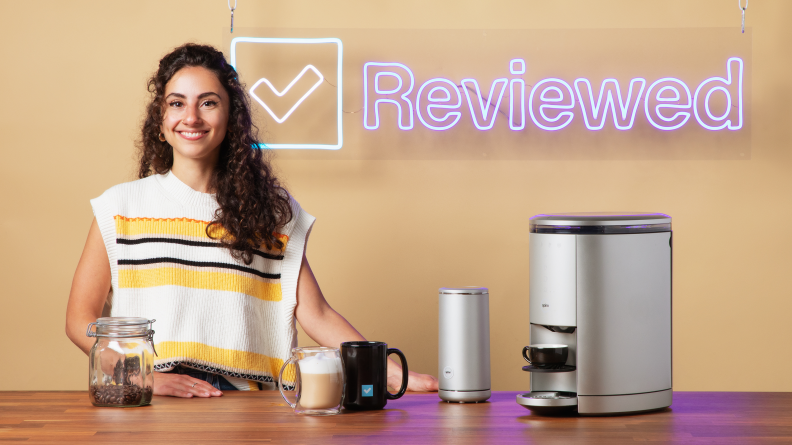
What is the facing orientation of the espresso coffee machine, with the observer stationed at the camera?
facing the viewer and to the left of the viewer

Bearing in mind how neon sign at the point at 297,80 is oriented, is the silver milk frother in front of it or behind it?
in front

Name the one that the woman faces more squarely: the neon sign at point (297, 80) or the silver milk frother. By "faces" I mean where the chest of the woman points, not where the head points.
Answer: the silver milk frother

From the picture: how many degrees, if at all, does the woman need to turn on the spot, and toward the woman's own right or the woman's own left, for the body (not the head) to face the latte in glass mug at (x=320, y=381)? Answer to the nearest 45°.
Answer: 0° — they already face it

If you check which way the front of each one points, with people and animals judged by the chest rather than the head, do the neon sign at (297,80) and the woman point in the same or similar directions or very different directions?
same or similar directions

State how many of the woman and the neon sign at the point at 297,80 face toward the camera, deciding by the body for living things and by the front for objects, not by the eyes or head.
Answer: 2

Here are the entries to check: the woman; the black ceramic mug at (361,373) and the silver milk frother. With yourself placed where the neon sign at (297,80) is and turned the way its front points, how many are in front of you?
3

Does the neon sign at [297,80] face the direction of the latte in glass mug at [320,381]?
yes

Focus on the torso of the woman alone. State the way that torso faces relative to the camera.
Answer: toward the camera

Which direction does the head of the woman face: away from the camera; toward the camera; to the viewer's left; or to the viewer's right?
toward the camera

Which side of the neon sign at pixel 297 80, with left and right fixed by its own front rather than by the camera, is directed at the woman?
front

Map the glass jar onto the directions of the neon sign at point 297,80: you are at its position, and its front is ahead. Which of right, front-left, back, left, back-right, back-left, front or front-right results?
front
